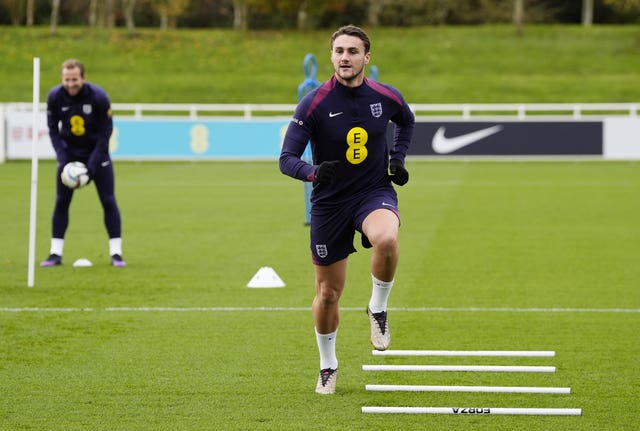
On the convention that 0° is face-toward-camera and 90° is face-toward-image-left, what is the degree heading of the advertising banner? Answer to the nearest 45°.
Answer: approximately 0°

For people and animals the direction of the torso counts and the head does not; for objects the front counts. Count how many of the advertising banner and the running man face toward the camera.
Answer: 2

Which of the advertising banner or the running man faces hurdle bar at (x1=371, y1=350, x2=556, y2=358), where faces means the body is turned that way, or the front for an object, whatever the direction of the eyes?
the advertising banner

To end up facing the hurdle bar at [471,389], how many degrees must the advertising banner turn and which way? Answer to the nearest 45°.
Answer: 0° — it already faces it

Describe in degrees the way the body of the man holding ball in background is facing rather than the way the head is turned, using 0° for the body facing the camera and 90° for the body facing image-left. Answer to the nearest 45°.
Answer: approximately 0°

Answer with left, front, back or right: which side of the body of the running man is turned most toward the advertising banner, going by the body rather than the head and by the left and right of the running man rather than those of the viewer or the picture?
back

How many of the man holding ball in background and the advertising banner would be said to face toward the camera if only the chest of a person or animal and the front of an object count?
2
